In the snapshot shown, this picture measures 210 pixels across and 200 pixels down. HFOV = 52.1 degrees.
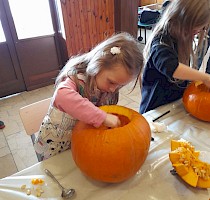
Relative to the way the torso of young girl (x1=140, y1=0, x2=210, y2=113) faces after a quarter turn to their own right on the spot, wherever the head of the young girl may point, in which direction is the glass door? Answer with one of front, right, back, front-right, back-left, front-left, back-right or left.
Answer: back-right

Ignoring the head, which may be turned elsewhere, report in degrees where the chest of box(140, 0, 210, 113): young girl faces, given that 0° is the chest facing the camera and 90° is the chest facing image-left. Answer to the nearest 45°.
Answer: approximately 270°
